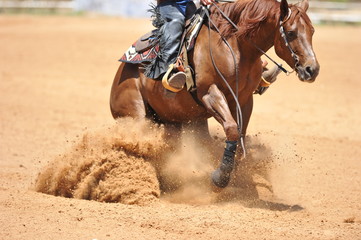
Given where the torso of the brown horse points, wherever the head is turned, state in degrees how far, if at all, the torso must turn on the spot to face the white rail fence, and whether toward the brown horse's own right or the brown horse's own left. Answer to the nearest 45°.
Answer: approximately 135° to the brown horse's own left

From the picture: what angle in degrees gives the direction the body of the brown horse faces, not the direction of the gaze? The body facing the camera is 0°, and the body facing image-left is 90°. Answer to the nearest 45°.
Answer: approximately 315°

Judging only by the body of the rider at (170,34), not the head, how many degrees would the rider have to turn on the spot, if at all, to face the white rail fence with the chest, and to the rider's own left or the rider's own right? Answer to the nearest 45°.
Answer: approximately 135° to the rider's own left

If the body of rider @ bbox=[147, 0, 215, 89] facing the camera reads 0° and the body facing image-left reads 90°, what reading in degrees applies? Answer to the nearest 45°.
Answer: approximately 315°
